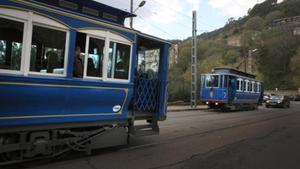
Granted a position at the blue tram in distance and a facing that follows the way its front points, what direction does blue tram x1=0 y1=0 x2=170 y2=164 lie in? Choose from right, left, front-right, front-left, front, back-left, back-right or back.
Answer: front-left

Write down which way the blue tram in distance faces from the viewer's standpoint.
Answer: facing the viewer and to the left of the viewer

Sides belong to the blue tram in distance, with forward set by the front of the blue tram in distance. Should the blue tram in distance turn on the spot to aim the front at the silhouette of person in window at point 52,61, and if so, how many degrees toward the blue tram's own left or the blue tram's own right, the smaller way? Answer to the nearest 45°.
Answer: approximately 45° to the blue tram's own left
